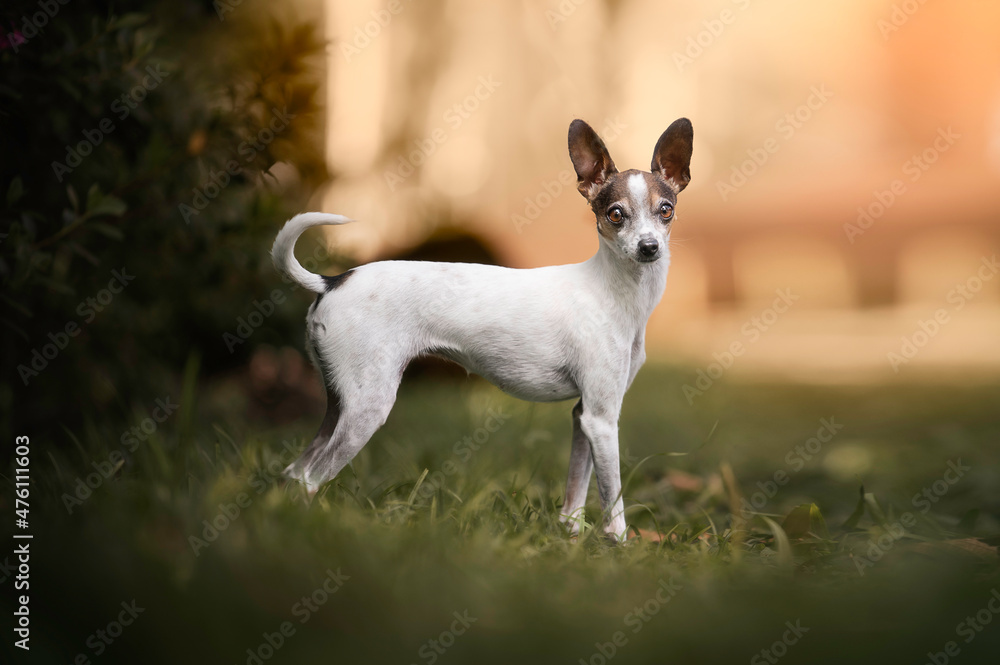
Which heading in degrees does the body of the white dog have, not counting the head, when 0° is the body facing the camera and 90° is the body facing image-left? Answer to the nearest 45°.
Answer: approximately 270°
